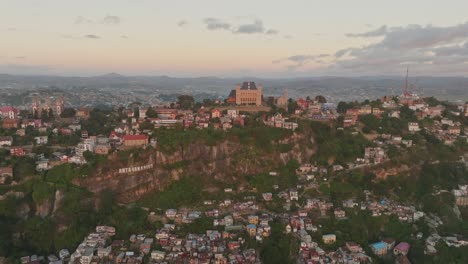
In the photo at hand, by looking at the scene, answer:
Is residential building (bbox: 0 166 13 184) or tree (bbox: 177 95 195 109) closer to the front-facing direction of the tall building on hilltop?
the residential building

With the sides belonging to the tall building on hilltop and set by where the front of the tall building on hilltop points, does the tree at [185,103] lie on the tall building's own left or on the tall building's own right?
on the tall building's own right

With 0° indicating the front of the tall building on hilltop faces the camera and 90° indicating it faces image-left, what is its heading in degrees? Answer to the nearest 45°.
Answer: approximately 0°

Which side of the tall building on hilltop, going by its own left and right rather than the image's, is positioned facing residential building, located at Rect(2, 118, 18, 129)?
right

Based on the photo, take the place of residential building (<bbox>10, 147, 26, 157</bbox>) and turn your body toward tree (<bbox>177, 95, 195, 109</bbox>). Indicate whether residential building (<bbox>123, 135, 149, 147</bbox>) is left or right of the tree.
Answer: right

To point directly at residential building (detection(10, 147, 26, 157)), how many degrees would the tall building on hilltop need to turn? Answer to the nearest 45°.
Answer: approximately 45° to its right

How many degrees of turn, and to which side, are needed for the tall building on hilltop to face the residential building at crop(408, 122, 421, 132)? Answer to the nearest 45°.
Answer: approximately 90° to its left

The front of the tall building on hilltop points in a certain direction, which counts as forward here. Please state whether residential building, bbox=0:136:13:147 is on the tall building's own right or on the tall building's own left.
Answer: on the tall building's own right

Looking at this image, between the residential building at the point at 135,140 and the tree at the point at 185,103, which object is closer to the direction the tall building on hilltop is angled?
the residential building

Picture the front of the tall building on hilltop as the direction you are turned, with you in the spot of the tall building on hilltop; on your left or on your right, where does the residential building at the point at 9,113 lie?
on your right

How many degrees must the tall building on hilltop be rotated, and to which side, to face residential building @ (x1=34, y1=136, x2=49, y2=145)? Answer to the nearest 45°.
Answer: approximately 45° to its right

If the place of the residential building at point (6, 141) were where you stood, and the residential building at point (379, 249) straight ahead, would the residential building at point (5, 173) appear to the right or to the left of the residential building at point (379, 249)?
right
